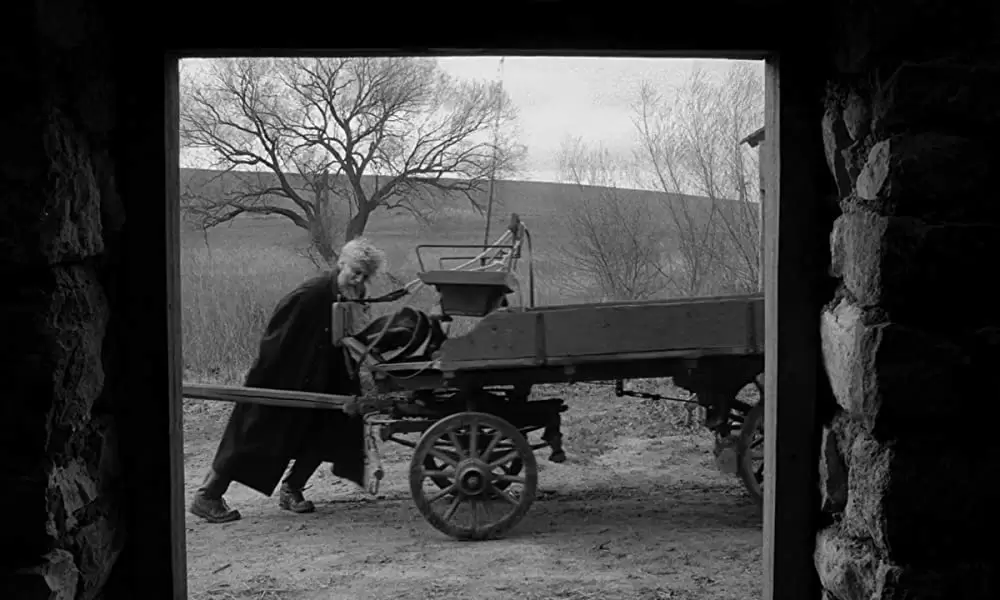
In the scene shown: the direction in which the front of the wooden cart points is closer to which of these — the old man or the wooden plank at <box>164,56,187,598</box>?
the old man

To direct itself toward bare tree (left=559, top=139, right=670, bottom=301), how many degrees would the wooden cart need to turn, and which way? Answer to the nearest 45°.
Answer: approximately 135° to its right

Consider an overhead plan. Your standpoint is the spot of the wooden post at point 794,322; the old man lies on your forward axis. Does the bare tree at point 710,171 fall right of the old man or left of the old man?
right

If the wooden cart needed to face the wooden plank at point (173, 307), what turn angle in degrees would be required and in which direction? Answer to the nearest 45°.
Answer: approximately 90° to its left

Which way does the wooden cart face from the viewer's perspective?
to the viewer's left

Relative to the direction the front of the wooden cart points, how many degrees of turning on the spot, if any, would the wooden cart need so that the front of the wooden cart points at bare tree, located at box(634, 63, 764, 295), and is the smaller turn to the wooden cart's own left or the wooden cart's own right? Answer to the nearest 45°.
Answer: approximately 135° to the wooden cart's own right

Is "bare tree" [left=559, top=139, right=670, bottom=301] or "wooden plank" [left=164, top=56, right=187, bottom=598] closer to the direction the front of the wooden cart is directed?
the wooden plank
